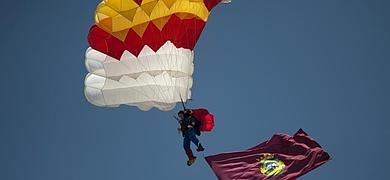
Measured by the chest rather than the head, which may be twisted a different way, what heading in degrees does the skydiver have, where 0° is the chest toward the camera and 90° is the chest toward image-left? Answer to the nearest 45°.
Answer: approximately 45°

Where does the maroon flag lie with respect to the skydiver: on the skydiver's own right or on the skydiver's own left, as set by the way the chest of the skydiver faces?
on the skydiver's own left
